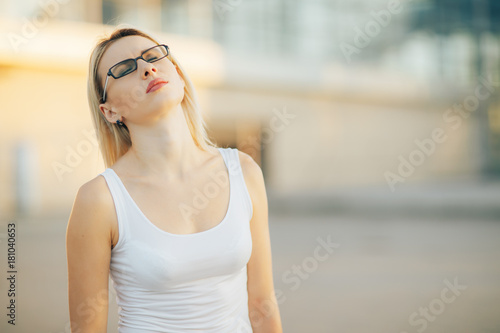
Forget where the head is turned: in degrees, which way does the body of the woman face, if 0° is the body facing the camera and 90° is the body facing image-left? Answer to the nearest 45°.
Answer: approximately 315°
